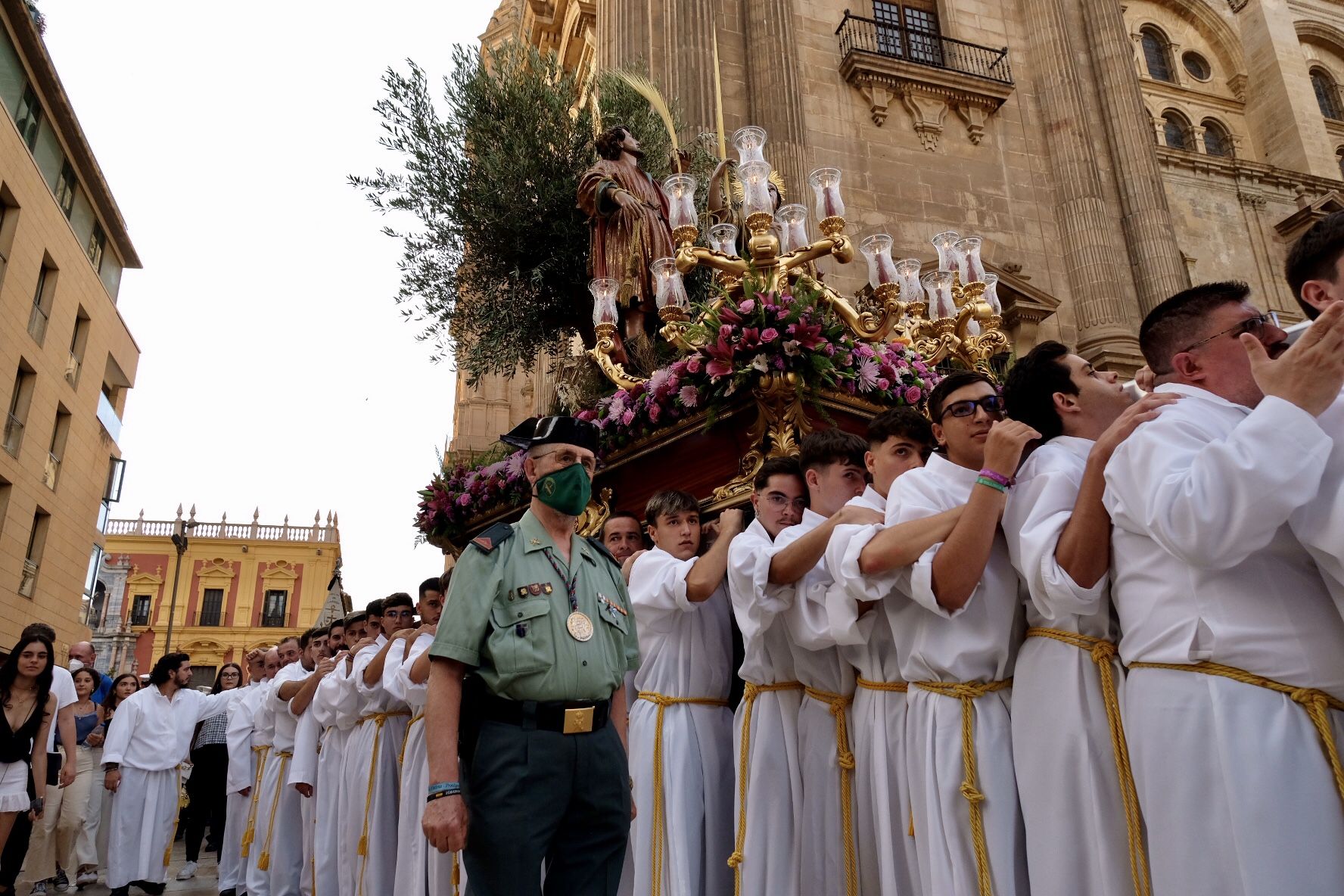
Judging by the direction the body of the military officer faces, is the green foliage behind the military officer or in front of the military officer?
behind

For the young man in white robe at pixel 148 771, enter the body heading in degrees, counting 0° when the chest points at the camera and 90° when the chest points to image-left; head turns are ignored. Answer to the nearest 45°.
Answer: approximately 315°

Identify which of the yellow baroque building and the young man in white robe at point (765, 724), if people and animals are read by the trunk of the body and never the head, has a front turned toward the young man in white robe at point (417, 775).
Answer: the yellow baroque building

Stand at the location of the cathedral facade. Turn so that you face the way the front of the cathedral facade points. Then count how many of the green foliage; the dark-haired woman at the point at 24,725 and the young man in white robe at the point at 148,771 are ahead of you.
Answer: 3

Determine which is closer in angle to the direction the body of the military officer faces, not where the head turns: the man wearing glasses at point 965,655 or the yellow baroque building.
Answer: the man wearing glasses

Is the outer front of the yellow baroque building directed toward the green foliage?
yes

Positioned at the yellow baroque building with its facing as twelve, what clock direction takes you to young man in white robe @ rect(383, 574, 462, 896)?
The young man in white robe is roughly at 12 o'clock from the yellow baroque building.
